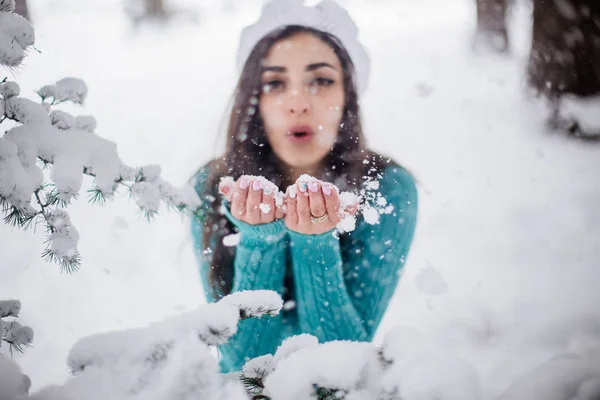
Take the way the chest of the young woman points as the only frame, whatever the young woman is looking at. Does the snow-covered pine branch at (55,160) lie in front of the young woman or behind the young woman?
in front

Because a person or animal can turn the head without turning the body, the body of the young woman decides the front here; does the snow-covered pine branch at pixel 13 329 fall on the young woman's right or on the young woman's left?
on the young woman's right

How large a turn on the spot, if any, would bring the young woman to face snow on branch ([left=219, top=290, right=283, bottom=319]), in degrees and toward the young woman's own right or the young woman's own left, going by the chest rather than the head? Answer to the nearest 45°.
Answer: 0° — they already face it

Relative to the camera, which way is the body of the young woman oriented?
toward the camera

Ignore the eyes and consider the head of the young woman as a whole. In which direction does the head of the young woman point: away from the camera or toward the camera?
toward the camera

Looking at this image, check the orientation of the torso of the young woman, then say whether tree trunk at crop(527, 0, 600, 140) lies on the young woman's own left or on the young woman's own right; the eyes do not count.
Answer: on the young woman's own left
